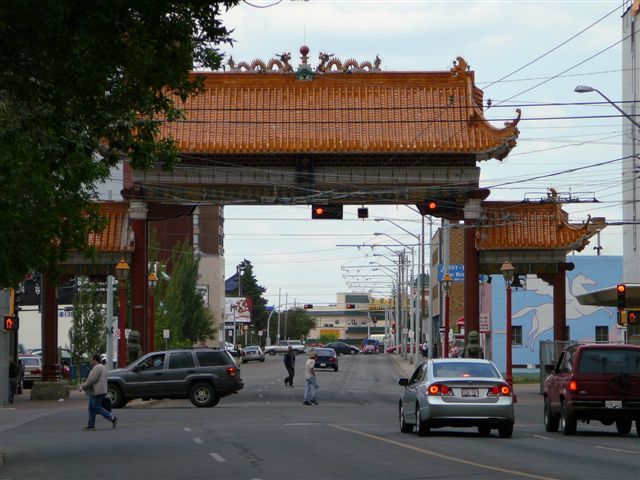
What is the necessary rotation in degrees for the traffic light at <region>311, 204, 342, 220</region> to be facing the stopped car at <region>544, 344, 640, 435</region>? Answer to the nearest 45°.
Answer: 0° — it already faces it

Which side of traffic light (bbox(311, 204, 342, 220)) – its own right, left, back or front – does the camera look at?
front

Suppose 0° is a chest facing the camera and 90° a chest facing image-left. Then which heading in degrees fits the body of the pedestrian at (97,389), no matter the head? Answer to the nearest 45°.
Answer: approximately 90°

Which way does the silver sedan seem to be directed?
away from the camera

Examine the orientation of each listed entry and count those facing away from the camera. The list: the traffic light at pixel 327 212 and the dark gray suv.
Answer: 0

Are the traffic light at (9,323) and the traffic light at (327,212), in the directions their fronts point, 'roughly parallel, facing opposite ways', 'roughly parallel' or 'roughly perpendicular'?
roughly parallel

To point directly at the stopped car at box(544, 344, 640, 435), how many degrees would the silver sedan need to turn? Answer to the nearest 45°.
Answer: approximately 45° to its right

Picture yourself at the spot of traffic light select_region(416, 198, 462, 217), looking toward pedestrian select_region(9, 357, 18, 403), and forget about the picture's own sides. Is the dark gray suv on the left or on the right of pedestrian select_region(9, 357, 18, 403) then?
left

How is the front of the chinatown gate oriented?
toward the camera

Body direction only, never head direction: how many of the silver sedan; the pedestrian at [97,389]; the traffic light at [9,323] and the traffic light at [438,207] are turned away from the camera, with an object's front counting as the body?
1

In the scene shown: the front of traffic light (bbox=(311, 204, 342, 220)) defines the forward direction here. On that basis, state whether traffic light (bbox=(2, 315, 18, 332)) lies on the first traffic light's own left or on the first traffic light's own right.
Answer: on the first traffic light's own right

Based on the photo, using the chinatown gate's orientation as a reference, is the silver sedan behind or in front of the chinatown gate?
in front

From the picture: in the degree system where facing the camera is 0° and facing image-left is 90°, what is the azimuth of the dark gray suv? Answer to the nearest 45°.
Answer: approximately 90°

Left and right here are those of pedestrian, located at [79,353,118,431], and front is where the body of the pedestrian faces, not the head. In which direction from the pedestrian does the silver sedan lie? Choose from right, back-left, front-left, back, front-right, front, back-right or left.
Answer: back-left

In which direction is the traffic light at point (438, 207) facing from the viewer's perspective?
toward the camera

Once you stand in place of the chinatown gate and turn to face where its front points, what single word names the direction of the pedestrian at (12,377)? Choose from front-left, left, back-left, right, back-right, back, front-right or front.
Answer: right

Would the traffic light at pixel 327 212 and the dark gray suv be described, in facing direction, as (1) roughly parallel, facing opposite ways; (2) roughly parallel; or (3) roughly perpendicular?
roughly perpendicular
